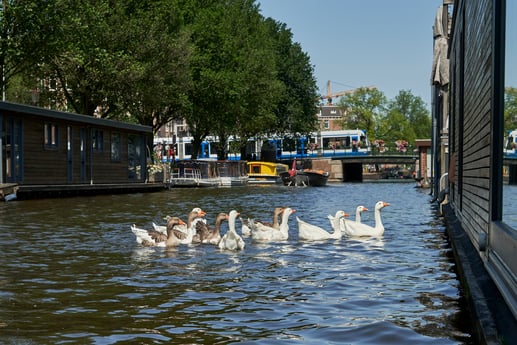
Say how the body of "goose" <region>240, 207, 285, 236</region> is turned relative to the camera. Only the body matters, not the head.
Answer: to the viewer's right

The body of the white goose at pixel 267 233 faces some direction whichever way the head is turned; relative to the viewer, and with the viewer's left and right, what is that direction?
facing to the right of the viewer

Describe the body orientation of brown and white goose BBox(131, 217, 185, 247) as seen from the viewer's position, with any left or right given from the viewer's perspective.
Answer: facing to the right of the viewer

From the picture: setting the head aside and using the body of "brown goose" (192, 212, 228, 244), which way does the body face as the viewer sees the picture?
to the viewer's right

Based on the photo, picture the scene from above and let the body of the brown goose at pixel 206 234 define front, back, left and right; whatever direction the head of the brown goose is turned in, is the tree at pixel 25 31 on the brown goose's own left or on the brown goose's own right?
on the brown goose's own left

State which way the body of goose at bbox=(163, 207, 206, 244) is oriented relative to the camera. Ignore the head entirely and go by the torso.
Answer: to the viewer's right
